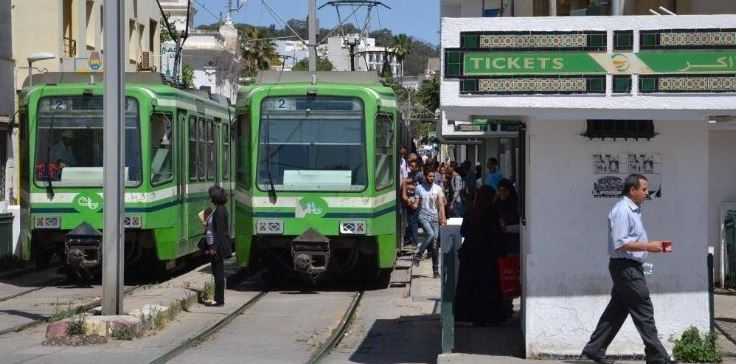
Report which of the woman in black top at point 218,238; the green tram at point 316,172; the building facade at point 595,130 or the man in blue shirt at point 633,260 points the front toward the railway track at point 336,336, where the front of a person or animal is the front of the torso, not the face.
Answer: the green tram

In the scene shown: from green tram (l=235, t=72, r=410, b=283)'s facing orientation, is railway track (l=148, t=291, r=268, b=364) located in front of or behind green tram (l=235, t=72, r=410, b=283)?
in front

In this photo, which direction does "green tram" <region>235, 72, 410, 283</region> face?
toward the camera

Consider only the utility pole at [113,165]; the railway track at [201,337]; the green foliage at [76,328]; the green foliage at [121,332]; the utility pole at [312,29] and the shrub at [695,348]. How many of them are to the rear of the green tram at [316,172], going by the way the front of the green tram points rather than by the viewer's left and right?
1

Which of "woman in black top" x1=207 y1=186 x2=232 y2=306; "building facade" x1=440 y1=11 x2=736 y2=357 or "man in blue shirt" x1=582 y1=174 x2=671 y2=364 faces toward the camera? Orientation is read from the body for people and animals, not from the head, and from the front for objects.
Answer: the building facade

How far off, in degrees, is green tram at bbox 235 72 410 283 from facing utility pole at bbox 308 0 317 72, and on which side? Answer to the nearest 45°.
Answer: approximately 180°

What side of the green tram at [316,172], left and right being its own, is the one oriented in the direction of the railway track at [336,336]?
front
